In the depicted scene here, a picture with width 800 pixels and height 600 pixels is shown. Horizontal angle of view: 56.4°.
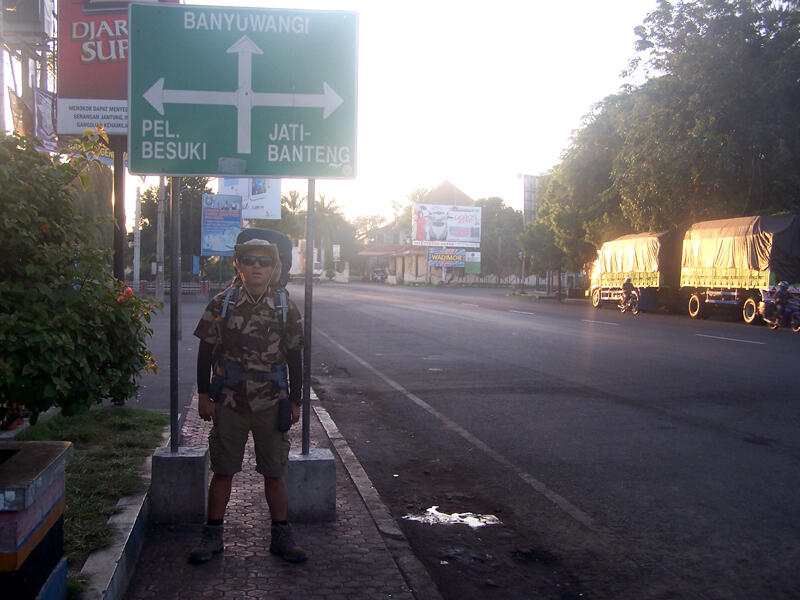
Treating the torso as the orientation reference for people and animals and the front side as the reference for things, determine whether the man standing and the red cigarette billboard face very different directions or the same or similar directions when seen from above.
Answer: same or similar directions

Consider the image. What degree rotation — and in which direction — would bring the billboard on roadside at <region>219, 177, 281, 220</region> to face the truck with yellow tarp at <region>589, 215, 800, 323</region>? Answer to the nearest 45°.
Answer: approximately 45° to its left

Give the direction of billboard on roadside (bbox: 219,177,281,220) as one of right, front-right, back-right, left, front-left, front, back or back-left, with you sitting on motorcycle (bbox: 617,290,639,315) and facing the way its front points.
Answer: back-right

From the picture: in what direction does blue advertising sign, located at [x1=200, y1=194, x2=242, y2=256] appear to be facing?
toward the camera

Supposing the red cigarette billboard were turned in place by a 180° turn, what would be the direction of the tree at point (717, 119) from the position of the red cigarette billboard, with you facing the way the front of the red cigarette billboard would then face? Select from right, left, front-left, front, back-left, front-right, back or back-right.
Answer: front-right

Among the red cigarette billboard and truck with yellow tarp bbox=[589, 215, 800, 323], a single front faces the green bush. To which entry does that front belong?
the red cigarette billboard

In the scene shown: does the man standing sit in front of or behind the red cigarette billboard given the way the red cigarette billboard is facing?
in front

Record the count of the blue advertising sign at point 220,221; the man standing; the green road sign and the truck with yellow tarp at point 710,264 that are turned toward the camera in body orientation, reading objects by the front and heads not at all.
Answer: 3

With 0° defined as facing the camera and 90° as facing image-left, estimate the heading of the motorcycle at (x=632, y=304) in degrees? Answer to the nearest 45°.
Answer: approximately 315°

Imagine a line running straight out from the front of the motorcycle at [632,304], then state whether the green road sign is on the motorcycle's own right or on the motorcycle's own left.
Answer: on the motorcycle's own right

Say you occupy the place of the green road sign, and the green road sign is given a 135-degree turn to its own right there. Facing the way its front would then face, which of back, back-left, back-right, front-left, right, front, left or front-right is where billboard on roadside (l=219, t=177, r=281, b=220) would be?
front-right

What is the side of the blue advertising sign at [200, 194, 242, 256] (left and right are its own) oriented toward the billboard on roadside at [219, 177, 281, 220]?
back

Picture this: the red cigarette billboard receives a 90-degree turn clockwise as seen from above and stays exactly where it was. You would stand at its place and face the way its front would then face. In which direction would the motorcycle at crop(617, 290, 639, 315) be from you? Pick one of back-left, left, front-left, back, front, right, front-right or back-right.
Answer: back-right

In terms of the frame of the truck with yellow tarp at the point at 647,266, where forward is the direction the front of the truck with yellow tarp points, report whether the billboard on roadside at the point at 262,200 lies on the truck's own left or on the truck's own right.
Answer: on the truck's own left

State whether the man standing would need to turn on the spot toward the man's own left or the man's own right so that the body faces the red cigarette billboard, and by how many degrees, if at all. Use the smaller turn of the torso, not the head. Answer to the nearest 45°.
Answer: approximately 180°

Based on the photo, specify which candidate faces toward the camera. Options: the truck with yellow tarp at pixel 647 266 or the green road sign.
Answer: the green road sign

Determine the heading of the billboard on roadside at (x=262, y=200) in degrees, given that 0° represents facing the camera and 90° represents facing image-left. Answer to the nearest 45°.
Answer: approximately 0°
